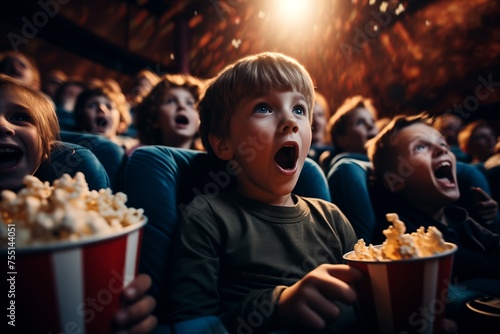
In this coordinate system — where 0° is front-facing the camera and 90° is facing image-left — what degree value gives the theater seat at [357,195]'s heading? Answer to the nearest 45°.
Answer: approximately 315°

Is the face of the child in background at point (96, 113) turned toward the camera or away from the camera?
toward the camera

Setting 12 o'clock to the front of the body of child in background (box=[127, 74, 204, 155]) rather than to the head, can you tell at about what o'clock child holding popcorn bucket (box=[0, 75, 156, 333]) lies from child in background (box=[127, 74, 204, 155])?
child holding popcorn bucket (box=[0, 75, 156, 333]) is roughly at 2 o'clock from child in background (box=[127, 74, 204, 155]).

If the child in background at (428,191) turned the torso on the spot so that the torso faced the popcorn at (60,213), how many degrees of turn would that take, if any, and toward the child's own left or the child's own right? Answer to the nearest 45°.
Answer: approximately 45° to the child's own right

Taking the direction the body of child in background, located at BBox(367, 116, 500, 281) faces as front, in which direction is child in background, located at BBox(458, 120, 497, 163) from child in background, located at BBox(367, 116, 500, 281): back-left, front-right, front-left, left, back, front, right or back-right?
back-left

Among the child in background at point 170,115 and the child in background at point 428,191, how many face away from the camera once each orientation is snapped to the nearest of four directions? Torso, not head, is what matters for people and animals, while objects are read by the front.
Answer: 0

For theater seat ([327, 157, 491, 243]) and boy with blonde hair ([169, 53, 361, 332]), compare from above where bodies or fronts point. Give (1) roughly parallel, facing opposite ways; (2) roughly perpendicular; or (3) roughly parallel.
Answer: roughly parallel

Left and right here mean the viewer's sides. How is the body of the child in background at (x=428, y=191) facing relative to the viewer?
facing the viewer and to the right of the viewer
